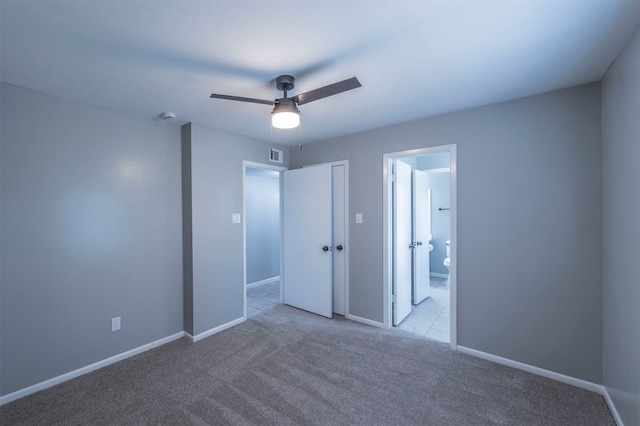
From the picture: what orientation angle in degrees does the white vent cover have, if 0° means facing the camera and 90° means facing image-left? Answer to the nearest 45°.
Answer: approximately 315°

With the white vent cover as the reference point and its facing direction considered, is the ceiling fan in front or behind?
in front
